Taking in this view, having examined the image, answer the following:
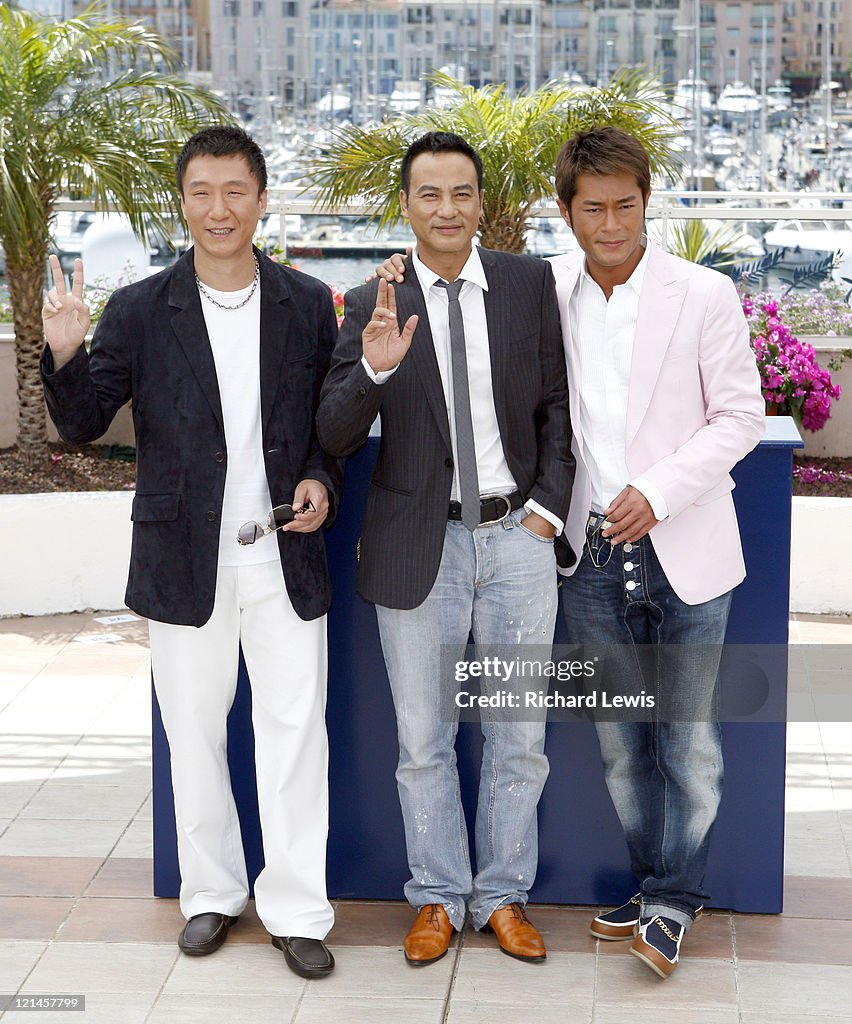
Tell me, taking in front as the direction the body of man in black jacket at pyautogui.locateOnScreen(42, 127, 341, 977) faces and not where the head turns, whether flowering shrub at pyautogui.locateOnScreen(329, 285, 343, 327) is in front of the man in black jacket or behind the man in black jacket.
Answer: behind

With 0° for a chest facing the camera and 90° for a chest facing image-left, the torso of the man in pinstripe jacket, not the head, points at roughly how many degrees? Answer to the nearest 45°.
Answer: approximately 0°

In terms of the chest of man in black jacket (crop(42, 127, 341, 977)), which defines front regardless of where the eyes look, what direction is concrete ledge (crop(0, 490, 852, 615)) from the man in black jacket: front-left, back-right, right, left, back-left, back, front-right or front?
back

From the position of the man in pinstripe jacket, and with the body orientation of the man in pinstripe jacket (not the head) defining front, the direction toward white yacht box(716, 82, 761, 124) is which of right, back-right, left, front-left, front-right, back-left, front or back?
back

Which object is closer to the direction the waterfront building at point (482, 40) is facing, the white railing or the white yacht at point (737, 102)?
the white railing
